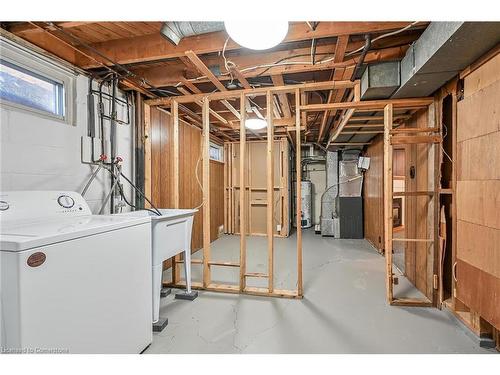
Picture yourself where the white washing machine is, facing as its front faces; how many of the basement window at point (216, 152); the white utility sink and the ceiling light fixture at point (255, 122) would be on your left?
3

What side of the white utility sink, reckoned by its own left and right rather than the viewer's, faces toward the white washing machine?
right

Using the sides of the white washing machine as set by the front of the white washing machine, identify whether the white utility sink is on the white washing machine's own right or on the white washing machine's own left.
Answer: on the white washing machine's own left

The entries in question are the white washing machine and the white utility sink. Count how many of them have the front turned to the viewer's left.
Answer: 0

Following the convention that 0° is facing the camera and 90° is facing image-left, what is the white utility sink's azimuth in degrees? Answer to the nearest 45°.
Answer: approximately 315°
